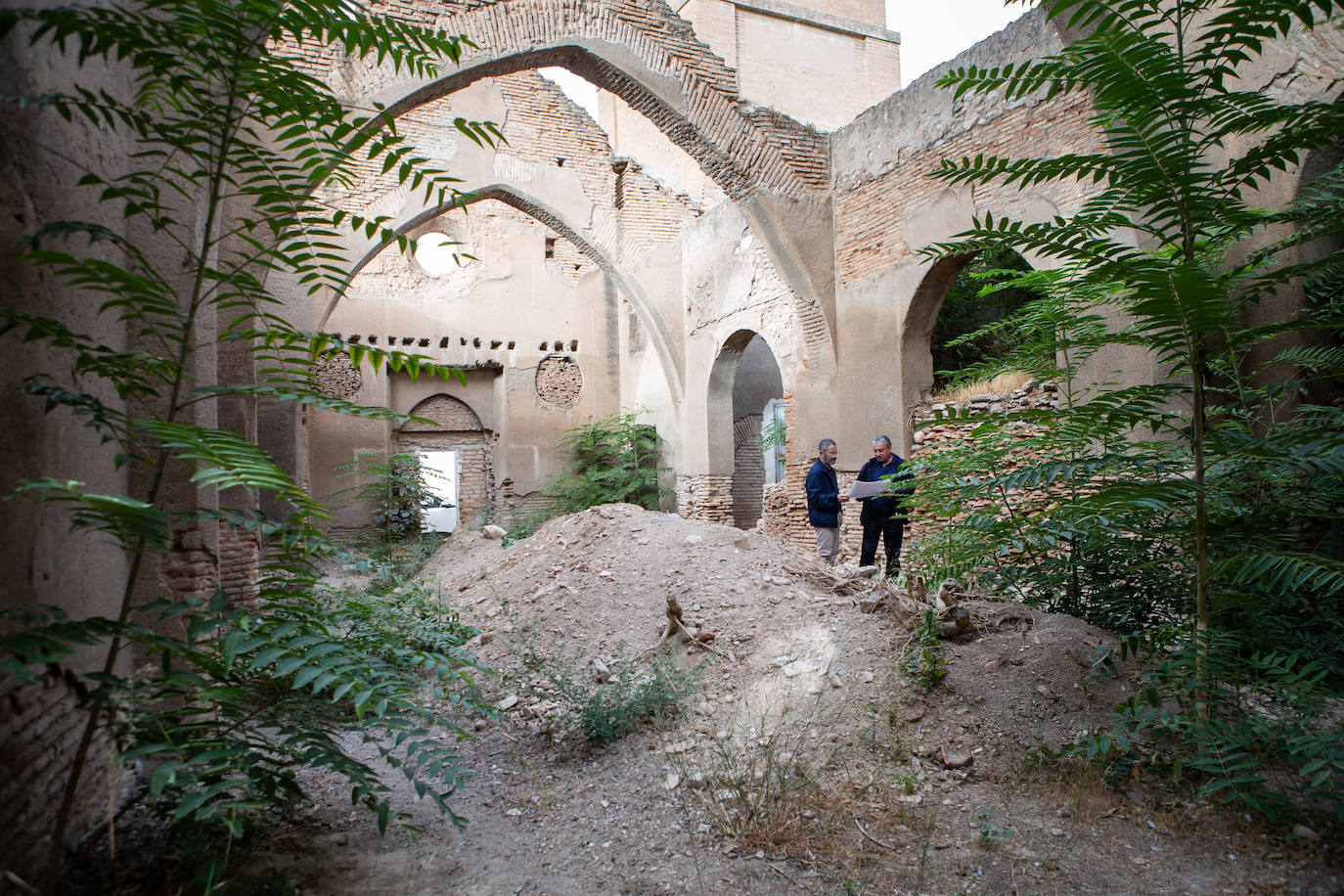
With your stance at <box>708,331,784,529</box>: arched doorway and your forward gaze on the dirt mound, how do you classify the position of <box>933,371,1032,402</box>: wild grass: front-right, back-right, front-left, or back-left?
front-left

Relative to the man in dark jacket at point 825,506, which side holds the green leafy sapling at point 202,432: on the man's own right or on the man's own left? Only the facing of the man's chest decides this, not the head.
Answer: on the man's own right

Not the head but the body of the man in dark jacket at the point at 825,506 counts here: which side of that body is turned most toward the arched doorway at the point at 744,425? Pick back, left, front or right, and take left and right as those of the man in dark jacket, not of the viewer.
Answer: left

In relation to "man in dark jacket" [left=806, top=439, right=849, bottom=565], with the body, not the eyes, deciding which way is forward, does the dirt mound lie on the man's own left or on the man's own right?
on the man's own right

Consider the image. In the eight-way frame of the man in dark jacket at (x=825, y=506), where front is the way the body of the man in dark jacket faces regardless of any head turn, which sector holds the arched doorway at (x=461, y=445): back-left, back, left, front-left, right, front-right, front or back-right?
back-left

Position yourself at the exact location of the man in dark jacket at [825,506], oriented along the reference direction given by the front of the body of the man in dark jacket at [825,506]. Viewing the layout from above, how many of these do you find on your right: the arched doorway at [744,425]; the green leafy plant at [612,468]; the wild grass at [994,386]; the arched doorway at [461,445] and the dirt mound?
1

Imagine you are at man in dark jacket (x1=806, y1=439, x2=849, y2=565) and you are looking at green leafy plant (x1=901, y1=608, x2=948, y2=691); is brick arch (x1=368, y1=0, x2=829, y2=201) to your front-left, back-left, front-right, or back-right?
back-right

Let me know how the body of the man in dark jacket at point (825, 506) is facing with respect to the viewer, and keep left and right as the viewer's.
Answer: facing to the right of the viewer

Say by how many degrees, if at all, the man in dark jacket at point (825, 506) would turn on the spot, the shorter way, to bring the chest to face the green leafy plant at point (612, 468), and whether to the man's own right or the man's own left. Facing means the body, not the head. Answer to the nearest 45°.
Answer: approximately 135° to the man's own left
